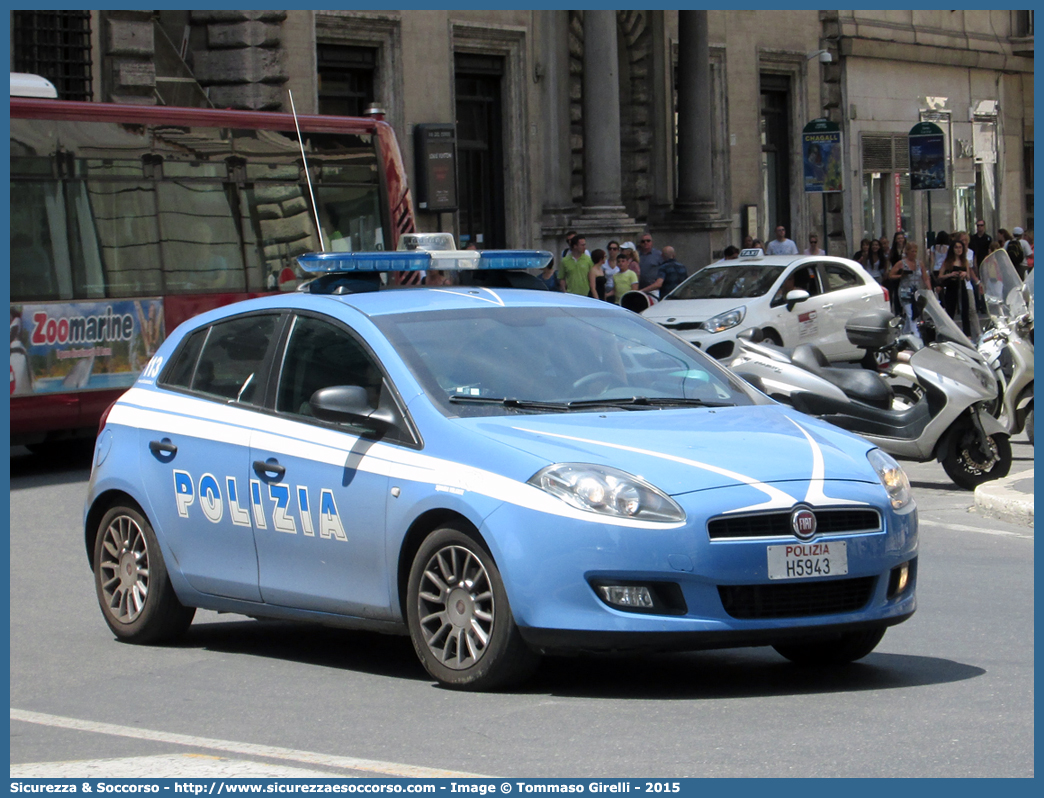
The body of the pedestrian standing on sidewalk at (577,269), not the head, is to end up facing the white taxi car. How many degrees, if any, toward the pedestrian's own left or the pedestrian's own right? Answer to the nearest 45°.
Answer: approximately 45° to the pedestrian's own left

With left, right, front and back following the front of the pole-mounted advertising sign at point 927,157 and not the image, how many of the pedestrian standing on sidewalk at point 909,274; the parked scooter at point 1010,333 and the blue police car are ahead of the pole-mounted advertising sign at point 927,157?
3

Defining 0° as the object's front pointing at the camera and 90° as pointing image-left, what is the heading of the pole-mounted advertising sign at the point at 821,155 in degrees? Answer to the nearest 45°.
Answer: approximately 0°

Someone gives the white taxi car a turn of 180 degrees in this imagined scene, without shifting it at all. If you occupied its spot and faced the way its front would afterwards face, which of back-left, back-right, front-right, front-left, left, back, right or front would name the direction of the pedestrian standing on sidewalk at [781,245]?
front-left

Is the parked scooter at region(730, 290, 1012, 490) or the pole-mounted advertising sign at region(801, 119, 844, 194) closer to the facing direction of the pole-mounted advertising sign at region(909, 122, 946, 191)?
the parked scooter

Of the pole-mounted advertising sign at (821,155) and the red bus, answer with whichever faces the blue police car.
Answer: the pole-mounted advertising sign

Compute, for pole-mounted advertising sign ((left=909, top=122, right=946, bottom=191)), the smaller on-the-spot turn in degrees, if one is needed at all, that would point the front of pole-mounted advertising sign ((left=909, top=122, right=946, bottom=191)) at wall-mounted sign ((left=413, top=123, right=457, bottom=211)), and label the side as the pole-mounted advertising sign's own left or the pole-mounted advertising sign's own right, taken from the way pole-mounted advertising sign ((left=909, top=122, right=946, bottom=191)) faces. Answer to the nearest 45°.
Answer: approximately 45° to the pole-mounted advertising sign's own right

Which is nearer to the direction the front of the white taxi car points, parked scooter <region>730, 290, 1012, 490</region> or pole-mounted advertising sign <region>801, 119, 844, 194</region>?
the parked scooter
